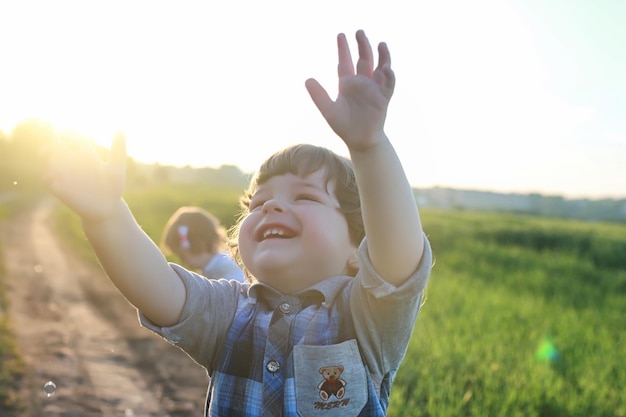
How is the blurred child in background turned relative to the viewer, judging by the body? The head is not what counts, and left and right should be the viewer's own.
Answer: facing away from the viewer and to the left of the viewer

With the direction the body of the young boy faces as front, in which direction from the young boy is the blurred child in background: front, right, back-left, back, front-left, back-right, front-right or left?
back-right

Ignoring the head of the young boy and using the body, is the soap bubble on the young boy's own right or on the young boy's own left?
on the young boy's own right
